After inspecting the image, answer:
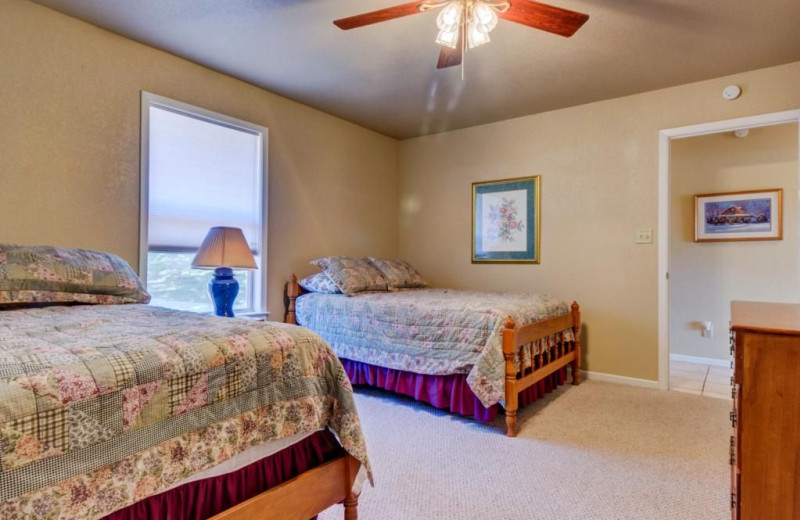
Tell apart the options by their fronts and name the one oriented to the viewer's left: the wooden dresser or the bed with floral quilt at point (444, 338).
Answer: the wooden dresser

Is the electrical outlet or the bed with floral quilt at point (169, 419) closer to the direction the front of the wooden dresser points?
the bed with floral quilt

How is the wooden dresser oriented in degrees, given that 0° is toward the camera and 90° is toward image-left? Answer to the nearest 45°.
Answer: approximately 90°

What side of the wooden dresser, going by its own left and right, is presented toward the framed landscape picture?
right

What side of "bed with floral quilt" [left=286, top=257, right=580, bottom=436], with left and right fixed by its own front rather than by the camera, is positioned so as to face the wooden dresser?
front

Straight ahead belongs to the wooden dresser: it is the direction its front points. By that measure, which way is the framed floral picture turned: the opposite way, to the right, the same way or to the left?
to the left

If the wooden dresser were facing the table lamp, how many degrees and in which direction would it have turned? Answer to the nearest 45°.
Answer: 0° — it already faces it

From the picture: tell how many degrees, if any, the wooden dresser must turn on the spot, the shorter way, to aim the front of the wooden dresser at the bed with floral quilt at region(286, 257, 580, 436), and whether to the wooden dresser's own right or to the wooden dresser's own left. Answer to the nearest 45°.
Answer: approximately 45° to the wooden dresser's own right

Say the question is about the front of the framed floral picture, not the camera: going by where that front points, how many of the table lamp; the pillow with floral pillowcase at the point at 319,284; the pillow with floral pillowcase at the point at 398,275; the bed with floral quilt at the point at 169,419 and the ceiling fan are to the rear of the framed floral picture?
0

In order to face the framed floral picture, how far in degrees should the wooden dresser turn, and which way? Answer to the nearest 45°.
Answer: approximately 45° to its right

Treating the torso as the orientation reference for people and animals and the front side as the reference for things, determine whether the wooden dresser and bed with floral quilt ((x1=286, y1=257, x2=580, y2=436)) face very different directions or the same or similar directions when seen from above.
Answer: very different directions

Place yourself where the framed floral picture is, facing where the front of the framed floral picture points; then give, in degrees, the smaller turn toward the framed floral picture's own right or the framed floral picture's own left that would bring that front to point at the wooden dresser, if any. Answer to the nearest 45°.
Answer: approximately 45° to the framed floral picture's own left

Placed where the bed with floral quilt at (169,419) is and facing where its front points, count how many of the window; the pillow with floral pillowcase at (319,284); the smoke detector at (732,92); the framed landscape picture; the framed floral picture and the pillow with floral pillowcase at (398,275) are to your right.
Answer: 0

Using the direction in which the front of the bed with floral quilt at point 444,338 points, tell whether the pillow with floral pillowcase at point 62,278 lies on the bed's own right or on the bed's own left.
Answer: on the bed's own right

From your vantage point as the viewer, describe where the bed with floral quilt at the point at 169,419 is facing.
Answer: facing the viewer and to the right of the viewer

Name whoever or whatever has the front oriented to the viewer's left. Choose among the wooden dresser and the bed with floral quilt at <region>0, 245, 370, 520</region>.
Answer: the wooden dresser

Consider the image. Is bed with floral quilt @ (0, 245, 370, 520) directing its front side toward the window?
no

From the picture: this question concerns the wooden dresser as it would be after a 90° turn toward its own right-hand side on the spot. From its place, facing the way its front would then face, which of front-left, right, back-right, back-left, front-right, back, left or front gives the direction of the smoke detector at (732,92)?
front

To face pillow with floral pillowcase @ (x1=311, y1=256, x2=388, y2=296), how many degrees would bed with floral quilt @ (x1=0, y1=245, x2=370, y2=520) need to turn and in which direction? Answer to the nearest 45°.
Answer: approximately 90° to its left

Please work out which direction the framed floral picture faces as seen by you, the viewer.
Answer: facing the viewer and to the left of the viewer

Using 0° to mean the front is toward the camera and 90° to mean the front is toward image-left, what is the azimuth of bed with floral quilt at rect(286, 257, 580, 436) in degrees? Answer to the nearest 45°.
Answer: approximately 315°

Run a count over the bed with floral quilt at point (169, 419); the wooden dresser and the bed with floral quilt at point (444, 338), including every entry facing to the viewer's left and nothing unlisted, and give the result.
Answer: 1

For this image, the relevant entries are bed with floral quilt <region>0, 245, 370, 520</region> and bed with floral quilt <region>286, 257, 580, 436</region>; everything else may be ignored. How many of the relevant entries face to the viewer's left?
0
